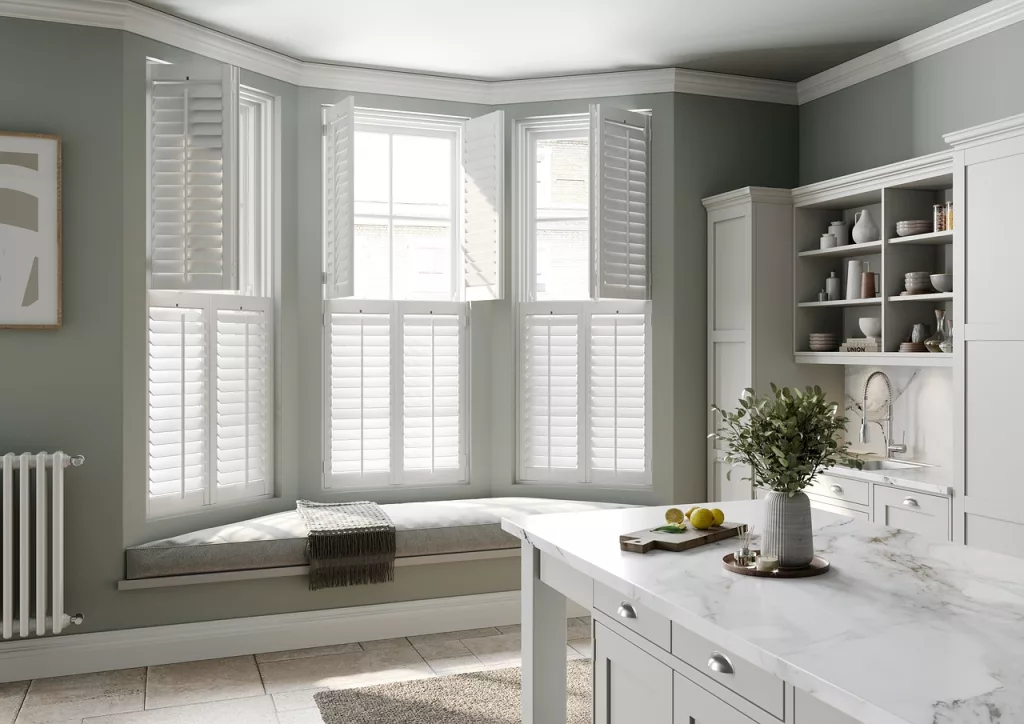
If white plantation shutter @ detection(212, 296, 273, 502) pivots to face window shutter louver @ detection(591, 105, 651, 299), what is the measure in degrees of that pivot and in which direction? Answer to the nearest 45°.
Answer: approximately 45° to its left

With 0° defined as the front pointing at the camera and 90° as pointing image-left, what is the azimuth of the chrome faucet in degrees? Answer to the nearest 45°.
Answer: approximately 45°

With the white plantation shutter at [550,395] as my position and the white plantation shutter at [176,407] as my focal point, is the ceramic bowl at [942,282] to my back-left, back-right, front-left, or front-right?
back-left

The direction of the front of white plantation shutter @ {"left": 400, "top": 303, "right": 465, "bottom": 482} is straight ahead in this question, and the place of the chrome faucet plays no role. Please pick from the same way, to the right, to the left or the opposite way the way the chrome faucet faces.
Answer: to the right

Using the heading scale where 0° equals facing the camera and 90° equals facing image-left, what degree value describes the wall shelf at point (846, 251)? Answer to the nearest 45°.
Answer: approximately 45°

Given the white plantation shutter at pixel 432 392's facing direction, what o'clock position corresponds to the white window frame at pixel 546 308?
The white window frame is roughly at 9 o'clock from the white plantation shutter.

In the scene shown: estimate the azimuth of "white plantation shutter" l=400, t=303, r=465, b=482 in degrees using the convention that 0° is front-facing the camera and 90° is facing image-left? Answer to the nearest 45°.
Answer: approximately 0°

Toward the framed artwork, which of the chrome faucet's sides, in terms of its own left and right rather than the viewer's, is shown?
front

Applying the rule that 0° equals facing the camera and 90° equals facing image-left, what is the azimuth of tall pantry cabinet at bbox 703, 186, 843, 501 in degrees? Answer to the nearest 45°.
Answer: approximately 45°
